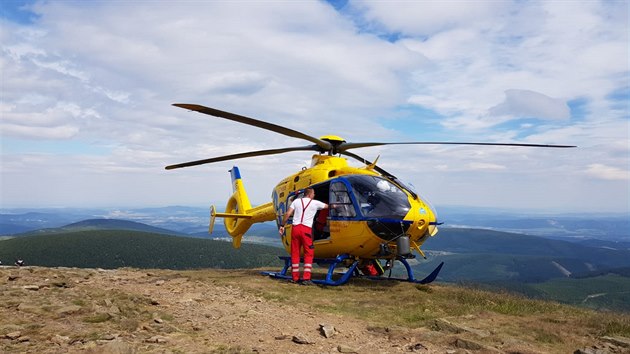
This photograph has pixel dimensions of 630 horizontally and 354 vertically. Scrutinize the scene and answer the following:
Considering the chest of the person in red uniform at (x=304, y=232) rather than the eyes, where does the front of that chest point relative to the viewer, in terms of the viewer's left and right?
facing away from the viewer

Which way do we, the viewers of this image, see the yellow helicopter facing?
facing the viewer and to the right of the viewer
